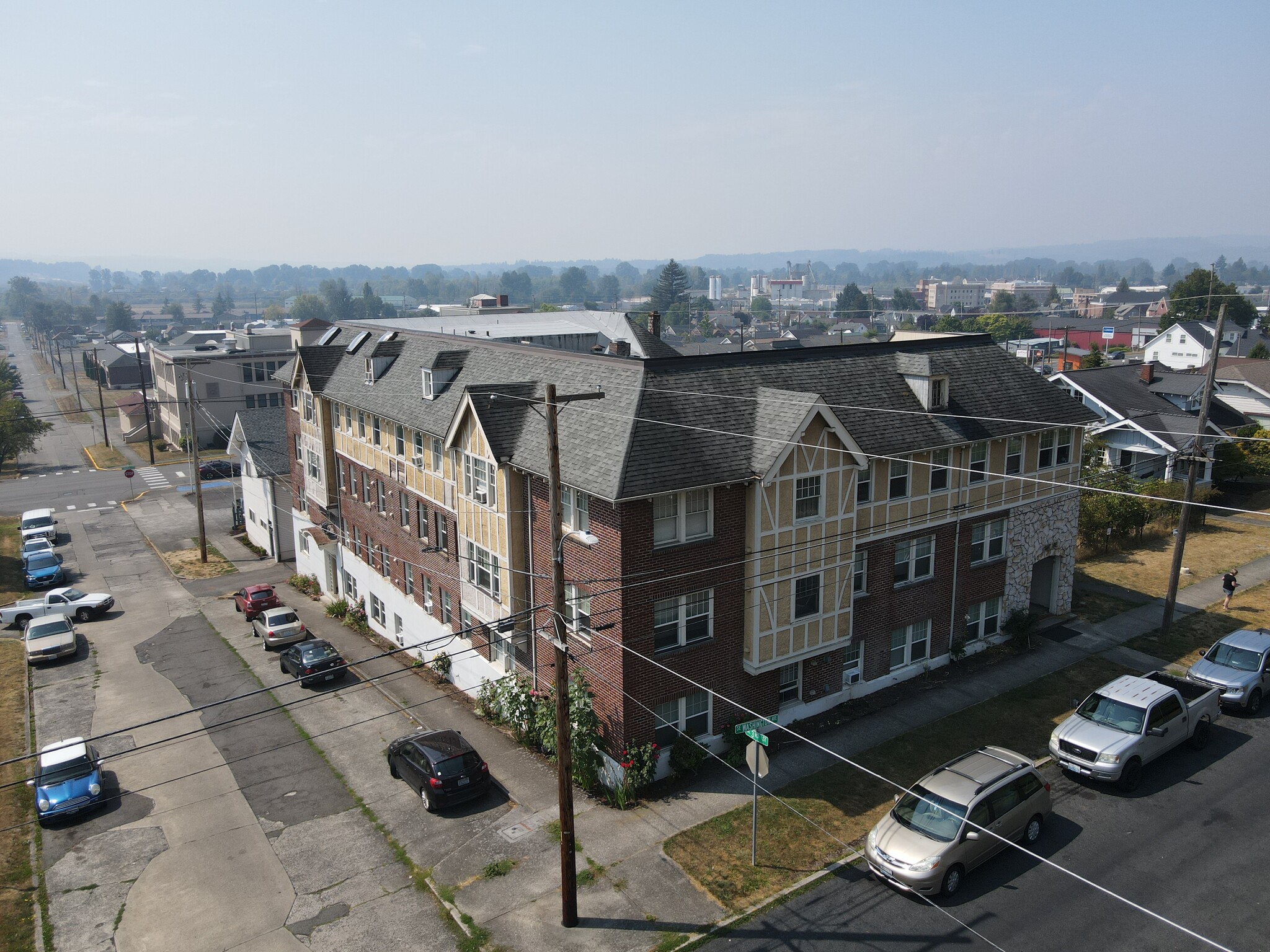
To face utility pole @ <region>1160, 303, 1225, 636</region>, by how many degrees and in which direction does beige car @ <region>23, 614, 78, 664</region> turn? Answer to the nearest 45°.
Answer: approximately 45° to its left

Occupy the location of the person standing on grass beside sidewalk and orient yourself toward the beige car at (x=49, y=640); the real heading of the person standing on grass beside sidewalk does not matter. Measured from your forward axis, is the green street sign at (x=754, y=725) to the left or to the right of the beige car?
left

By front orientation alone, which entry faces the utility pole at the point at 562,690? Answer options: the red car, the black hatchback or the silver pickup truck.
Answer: the silver pickup truck

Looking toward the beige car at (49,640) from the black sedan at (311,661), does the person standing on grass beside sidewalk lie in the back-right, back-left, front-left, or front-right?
back-right

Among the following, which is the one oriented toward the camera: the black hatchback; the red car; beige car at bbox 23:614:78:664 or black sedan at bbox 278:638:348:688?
the beige car

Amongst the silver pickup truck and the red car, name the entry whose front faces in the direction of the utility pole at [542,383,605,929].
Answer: the silver pickup truck

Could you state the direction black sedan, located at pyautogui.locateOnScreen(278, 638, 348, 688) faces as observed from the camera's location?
facing away from the viewer and to the left of the viewer

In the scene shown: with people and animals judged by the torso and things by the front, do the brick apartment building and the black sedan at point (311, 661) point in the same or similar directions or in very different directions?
very different directions

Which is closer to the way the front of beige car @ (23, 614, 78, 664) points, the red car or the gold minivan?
the gold minivan

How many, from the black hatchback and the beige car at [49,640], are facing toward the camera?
1
